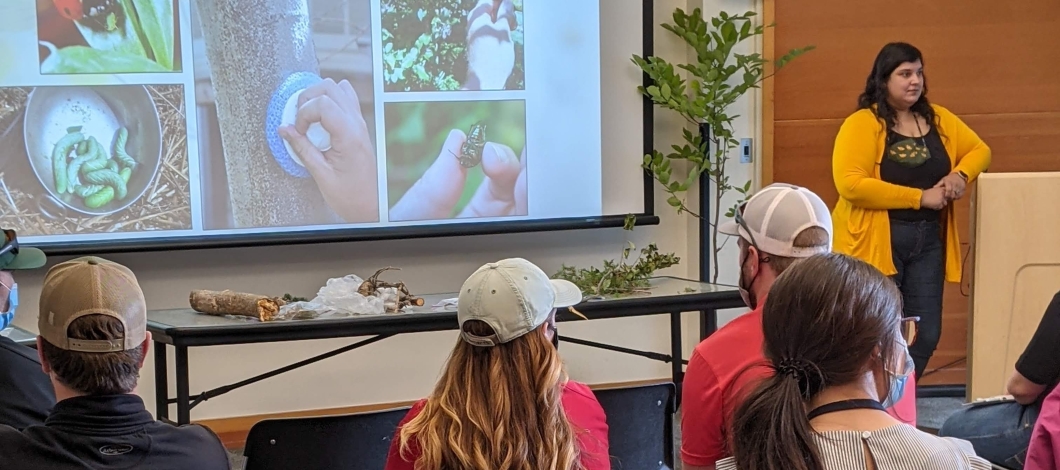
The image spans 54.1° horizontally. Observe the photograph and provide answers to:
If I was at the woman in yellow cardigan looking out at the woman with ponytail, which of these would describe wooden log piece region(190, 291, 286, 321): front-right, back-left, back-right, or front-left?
front-right

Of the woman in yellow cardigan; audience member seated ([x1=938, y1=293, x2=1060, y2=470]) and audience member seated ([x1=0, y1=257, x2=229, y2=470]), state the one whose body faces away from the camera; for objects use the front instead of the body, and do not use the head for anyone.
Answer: audience member seated ([x1=0, y1=257, x2=229, y2=470])

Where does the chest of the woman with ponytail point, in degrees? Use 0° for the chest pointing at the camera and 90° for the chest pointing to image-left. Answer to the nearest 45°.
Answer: approximately 225°

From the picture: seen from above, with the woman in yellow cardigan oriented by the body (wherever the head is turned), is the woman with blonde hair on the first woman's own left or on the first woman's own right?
on the first woman's own right

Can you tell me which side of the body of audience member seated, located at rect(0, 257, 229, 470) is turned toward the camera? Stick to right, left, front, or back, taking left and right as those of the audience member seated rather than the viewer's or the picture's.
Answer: back

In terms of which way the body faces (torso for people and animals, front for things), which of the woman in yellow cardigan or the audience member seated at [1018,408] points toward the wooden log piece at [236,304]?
the audience member seated

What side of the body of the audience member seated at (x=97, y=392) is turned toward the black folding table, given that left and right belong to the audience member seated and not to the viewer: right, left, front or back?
front

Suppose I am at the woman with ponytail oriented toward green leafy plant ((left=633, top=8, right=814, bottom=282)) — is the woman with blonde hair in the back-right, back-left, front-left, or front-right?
front-left

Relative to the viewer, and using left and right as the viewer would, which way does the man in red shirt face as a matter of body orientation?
facing away from the viewer and to the left of the viewer

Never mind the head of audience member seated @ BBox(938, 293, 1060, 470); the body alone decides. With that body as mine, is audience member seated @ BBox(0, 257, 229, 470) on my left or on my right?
on my left

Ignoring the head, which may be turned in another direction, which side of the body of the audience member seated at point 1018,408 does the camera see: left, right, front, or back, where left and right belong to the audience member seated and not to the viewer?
left
